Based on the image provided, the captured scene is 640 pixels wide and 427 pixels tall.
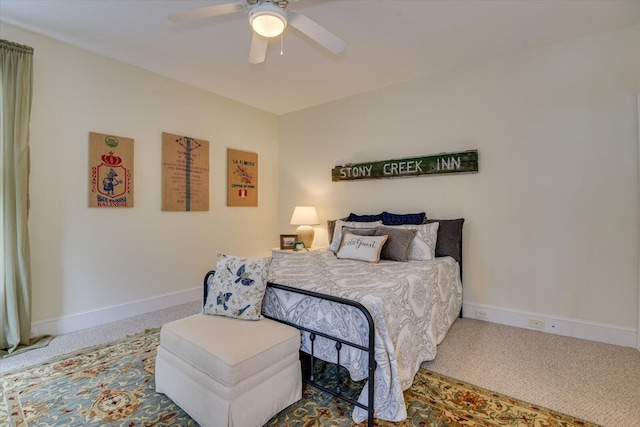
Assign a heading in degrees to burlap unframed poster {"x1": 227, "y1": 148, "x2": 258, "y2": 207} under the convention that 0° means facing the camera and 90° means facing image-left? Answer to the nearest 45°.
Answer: approximately 315°

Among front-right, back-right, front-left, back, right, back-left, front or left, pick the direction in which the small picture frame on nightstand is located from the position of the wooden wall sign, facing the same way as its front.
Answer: front-right

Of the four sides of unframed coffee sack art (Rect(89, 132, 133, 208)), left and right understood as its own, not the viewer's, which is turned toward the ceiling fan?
front

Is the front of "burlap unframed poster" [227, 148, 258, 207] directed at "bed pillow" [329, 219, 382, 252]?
yes

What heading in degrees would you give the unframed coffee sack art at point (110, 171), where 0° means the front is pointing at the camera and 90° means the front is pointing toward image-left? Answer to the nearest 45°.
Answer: approximately 315°

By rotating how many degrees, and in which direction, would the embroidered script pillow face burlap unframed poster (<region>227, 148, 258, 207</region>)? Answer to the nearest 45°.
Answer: approximately 90° to its right

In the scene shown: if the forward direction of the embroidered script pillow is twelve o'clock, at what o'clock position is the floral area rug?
The floral area rug is roughly at 12 o'clock from the embroidered script pillow.

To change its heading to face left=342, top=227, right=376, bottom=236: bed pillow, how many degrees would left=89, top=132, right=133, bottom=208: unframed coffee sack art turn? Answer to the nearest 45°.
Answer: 0° — it already faces it

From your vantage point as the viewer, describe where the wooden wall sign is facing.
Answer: facing the viewer and to the left of the viewer

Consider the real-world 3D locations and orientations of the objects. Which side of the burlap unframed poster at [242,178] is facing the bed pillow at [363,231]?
front

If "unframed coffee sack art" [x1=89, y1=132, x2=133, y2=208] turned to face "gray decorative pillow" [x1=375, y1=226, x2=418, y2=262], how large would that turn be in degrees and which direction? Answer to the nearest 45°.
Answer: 0° — it already faces it

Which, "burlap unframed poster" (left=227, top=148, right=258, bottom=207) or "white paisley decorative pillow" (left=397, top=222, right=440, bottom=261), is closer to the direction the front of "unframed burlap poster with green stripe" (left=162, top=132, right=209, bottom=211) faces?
the white paisley decorative pillow

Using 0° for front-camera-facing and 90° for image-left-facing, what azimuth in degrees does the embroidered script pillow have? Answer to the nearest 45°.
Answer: approximately 45°
